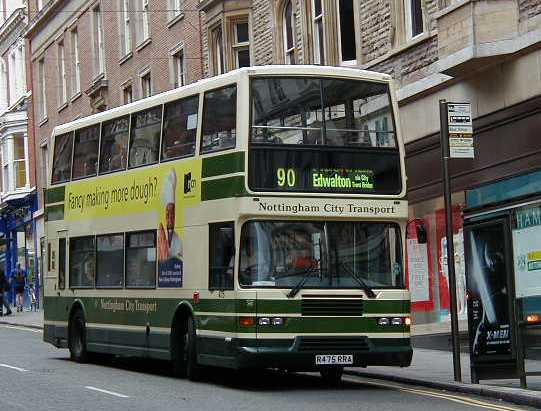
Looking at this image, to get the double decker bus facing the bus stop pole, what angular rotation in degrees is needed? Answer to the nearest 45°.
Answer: approximately 45° to its left

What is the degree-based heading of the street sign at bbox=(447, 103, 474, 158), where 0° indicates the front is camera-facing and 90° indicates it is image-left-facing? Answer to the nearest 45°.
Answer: approximately 0°

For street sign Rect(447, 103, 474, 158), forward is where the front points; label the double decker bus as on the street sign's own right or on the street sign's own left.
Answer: on the street sign's own right

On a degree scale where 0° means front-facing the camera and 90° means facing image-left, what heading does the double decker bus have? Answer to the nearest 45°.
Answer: approximately 315°

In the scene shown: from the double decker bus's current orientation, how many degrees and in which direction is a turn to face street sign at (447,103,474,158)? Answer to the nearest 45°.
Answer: approximately 45° to its left
